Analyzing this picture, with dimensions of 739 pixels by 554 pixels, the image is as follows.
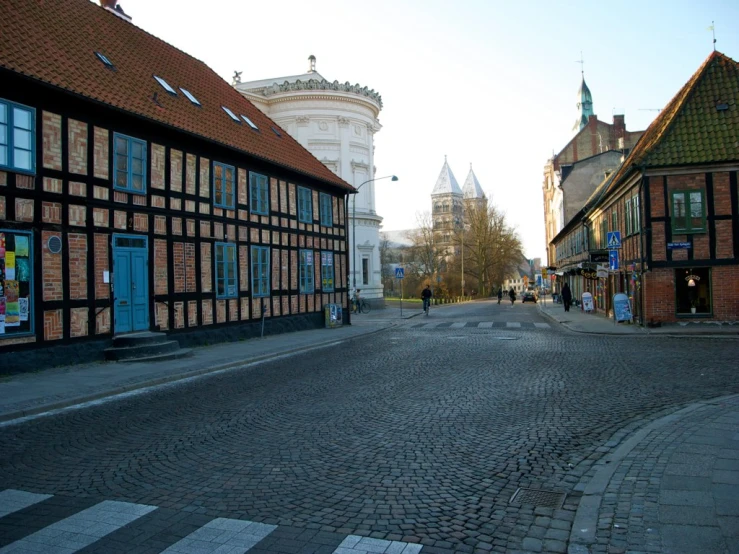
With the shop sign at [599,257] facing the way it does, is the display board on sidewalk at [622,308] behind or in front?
in front

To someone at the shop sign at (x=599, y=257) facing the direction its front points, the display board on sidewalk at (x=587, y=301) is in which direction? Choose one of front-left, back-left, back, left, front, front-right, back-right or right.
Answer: back

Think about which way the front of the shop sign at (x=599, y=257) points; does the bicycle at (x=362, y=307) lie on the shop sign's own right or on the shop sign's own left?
on the shop sign's own right

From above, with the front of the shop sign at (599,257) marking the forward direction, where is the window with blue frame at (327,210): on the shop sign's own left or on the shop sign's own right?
on the shop sign's own right

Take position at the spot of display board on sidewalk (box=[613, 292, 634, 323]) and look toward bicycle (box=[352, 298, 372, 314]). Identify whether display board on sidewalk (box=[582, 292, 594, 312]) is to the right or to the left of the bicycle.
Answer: right

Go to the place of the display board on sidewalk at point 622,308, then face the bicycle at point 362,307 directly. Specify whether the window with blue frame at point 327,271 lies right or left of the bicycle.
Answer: left

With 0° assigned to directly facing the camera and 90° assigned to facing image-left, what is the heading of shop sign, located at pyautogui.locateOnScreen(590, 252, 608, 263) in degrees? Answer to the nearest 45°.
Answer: approximately 0°

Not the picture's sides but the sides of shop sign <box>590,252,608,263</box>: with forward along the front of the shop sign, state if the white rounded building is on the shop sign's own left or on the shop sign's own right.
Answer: on the shop sign's own right

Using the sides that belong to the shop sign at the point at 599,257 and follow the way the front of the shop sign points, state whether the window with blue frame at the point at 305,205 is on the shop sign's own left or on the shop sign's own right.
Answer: on the shop sign's own right

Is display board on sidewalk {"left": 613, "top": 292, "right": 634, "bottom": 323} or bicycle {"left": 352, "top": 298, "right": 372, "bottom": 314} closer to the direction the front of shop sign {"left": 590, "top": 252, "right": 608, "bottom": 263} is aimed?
the display board on sidewalk

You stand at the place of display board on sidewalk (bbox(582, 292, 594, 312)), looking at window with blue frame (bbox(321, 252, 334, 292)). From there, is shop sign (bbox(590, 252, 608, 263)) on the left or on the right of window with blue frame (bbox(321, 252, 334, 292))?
left

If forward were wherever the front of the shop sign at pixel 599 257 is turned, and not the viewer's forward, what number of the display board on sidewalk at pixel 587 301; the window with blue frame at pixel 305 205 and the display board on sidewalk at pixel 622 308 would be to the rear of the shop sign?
1
